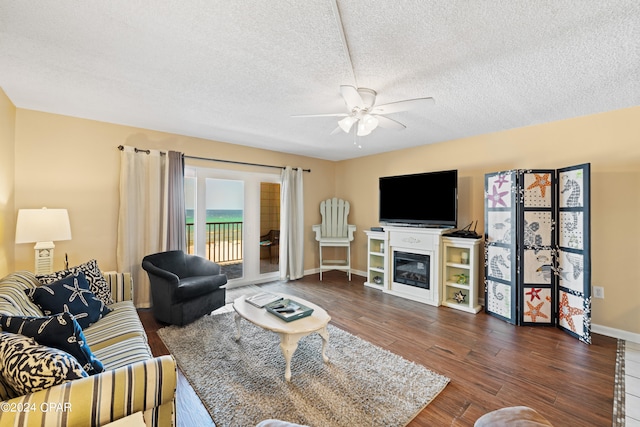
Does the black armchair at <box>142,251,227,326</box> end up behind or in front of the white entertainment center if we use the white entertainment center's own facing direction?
in front

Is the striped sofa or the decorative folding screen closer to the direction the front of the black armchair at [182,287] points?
the decorative folding screen

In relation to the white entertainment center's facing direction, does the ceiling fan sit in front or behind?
in front

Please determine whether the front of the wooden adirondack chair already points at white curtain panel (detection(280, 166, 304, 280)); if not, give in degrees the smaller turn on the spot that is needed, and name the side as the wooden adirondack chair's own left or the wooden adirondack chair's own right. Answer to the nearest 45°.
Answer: approximately 45° to the wooden adirondack chair's own right

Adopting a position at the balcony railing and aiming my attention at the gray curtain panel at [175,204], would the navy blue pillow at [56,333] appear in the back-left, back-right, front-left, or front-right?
front-left

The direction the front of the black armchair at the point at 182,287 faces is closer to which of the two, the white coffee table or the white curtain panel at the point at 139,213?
the white coffee table

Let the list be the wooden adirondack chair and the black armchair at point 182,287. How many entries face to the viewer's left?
0

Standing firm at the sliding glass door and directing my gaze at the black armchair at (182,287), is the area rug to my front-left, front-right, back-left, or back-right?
front-left

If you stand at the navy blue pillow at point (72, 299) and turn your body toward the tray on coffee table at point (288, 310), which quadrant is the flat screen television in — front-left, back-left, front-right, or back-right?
front-left

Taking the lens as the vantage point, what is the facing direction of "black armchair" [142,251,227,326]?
facing the viewer and to the right of the viewer

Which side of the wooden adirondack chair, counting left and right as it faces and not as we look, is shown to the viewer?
front

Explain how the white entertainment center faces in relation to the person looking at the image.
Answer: facing the viewer and to the left of the viewer
